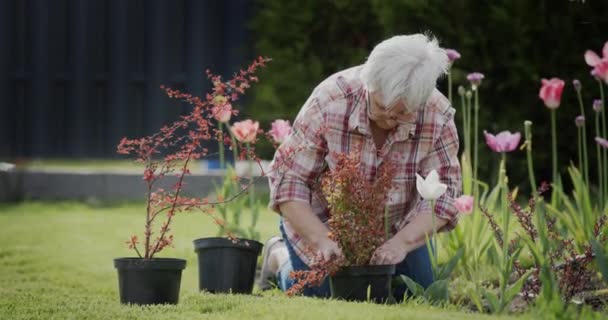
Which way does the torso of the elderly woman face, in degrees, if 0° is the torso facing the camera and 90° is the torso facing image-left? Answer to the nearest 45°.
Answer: approximately 0°

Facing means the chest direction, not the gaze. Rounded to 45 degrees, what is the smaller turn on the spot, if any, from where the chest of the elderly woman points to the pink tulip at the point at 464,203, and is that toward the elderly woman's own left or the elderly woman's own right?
approximately 90° to the elderly woman's own left

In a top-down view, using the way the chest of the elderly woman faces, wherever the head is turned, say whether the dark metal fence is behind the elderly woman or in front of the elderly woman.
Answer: behind

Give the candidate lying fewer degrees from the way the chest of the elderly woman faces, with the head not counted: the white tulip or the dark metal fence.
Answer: the white tulip

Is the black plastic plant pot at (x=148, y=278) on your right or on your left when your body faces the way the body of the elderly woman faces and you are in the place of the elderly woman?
on your right
